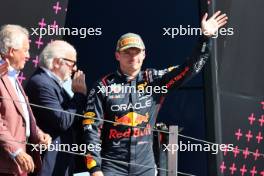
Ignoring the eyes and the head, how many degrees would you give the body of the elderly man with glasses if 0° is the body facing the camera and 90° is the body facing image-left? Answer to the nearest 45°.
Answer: approximately 270°

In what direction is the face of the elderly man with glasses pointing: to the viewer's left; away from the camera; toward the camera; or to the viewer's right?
to the viewer's right

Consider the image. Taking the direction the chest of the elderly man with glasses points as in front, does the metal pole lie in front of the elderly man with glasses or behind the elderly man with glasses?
in front
